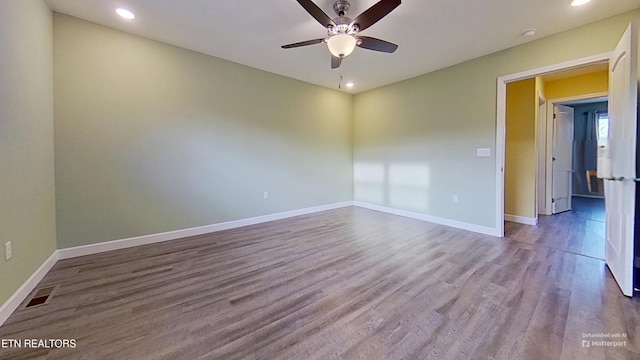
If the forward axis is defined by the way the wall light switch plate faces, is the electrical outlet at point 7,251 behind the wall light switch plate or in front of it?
in front

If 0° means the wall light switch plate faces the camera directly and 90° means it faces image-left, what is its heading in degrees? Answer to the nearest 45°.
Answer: approximately 0°

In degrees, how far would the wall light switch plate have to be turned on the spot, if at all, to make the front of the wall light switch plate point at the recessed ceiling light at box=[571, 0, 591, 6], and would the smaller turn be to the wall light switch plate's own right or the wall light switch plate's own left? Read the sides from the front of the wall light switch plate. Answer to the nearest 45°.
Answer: approximately 45° to the wall light switch plate's own left

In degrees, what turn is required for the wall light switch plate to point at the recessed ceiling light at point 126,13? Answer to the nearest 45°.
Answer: approximately 45° to its right

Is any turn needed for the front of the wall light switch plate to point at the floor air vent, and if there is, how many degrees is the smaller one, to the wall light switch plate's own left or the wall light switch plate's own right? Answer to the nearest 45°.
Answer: approximately 45° to the wall light switch plate's own right

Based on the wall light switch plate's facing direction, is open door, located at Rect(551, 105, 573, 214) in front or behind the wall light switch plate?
behind
